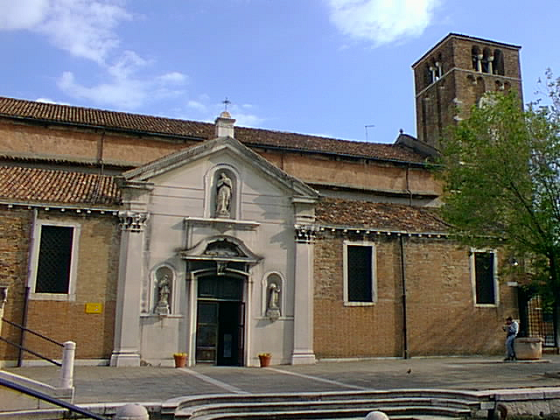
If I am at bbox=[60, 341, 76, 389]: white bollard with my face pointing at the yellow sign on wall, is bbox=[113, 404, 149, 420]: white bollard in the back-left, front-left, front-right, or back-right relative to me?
back-right

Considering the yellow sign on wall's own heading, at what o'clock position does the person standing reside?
The person standing is roughly at 9 o'clock from the yellow sign on wall.

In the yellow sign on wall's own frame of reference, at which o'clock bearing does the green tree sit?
The green tree is roughly at 10 o'clock from the yellow sign on wall.

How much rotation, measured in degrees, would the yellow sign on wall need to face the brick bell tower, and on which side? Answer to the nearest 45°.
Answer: approximately 135° to its left

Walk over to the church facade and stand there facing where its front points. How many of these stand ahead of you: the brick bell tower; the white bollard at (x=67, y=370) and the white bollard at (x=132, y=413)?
2

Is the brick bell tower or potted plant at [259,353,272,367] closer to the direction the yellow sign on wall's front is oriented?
the potted plant

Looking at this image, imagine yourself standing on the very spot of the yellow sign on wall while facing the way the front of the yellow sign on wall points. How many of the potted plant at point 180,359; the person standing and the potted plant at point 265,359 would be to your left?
3

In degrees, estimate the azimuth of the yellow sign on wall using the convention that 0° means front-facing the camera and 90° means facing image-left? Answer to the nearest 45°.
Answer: approximately 0°

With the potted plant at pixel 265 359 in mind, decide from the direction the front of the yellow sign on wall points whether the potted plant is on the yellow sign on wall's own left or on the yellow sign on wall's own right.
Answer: on the yellow sign on wall's own left

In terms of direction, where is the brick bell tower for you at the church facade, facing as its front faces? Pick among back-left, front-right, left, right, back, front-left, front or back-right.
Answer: back-left

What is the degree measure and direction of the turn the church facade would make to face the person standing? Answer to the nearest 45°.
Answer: approximately 90° to its left
